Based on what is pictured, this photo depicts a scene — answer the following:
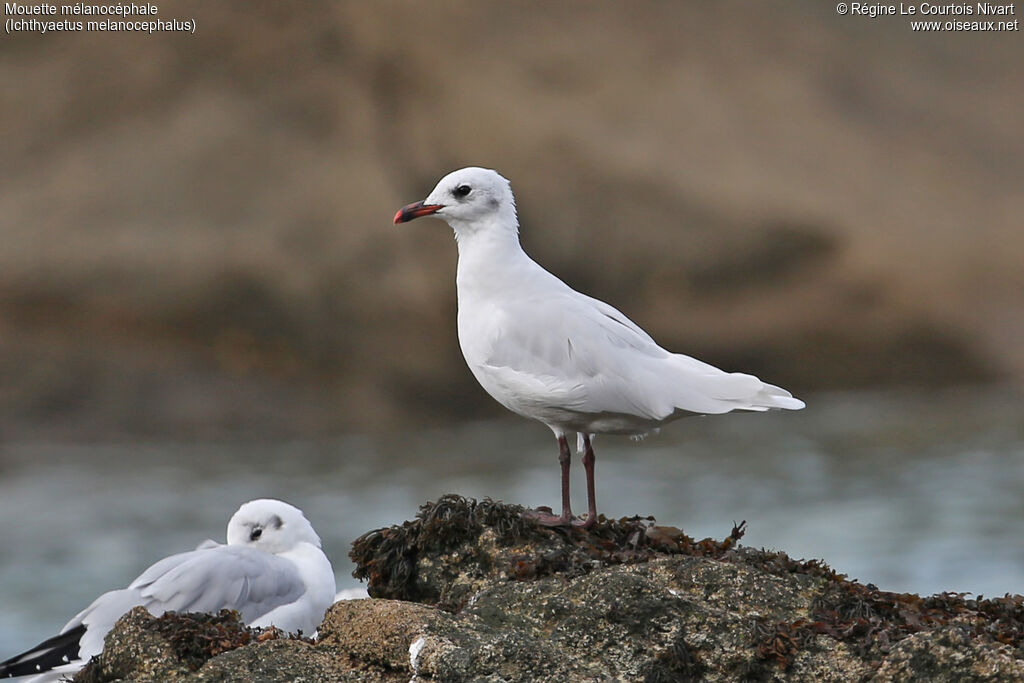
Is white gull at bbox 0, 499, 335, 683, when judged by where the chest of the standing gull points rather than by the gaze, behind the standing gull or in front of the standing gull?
in front

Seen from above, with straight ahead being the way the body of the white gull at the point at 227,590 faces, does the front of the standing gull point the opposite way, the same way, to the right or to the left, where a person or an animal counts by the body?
the opposite way

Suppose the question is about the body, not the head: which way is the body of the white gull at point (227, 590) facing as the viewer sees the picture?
to the viewer's right

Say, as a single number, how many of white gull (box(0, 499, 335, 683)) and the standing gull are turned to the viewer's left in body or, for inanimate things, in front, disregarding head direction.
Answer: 1

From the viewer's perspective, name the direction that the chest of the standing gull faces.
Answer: to the viewer's left
